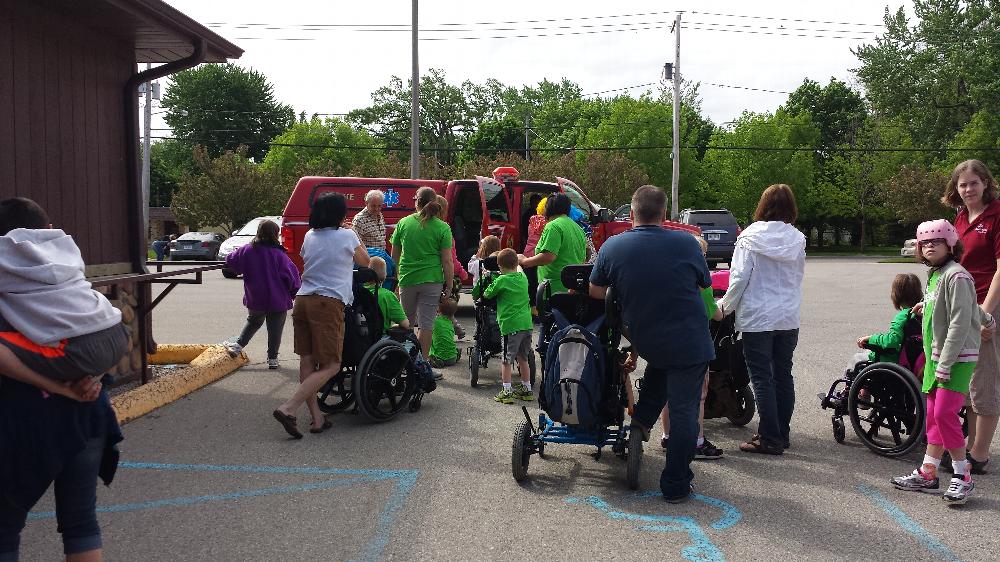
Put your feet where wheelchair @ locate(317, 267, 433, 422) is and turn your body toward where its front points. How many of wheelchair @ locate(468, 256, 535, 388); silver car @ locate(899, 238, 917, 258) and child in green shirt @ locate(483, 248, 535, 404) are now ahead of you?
3

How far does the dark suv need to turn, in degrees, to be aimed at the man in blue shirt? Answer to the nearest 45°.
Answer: approximately 180°

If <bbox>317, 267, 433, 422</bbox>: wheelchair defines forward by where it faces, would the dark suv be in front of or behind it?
in front

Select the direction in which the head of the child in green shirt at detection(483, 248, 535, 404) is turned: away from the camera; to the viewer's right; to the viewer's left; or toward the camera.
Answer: away from the camera

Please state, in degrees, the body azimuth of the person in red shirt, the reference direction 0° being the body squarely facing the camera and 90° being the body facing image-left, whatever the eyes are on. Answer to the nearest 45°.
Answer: approximately 45°

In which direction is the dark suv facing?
away from the camera

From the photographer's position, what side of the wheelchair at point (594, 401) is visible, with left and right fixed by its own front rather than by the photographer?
back

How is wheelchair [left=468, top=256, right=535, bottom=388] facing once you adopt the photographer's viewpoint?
facing away from the viewer

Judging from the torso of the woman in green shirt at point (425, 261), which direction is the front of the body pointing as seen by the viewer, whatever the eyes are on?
away from the camera

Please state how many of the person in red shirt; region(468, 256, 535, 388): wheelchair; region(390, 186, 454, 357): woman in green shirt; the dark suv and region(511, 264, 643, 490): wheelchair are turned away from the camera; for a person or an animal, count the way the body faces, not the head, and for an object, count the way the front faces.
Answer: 4

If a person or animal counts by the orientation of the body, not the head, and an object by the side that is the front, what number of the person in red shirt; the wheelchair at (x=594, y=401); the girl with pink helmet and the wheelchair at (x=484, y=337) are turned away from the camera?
2

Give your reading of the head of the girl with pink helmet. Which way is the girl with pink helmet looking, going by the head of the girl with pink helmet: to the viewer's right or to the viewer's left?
to the viewer's left

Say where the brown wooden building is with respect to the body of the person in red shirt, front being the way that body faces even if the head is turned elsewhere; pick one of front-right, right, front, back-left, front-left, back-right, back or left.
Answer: front-right

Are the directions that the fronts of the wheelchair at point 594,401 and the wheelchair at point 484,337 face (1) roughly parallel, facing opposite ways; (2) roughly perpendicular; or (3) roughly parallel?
roughly parallel

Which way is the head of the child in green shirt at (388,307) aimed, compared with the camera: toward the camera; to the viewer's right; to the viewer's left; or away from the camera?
away from the camera

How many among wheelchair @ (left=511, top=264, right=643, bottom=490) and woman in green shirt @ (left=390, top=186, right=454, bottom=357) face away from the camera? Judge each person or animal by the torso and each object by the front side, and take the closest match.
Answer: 2

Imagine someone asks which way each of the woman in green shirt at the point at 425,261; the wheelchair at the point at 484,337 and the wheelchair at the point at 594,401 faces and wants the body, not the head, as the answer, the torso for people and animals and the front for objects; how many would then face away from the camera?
3

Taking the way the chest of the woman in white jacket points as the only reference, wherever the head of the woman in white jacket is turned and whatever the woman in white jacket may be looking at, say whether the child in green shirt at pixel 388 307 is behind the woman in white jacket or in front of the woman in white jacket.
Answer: in front
